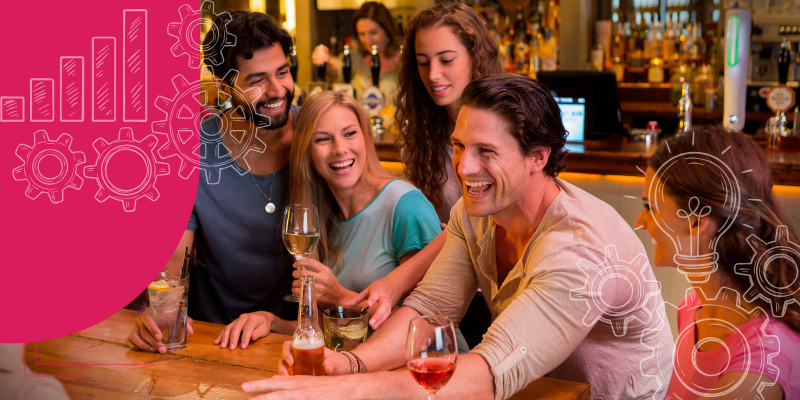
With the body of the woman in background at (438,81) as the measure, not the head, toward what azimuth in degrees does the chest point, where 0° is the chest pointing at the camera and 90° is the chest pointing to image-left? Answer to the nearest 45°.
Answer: approximately 45°

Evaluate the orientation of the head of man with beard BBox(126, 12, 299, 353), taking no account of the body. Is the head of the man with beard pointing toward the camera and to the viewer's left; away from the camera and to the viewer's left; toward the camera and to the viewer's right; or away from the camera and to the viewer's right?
toward the camera and to the viewer's right

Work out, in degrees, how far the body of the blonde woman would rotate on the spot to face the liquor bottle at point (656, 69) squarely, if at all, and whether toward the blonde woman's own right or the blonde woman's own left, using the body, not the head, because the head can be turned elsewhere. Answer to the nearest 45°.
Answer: approximately 180°

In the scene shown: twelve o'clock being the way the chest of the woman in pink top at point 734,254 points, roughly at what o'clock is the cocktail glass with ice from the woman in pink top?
The cocktail glass with ice is roughly at 12 o'clock from the woman in pink top.

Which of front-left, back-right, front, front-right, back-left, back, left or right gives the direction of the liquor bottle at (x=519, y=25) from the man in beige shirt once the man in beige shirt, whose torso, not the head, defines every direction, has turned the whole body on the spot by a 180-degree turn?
front-left

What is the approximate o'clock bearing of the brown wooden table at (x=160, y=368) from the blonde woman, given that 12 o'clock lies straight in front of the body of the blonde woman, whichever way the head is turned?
The brown wooden table is roughly at 12 o'clock from the blonde woman.

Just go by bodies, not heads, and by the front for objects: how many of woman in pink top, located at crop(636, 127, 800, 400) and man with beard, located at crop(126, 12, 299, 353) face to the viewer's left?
1

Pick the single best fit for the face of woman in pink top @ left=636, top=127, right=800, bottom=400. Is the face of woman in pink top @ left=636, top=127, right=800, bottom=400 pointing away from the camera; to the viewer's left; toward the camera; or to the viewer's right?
to the viewer's left

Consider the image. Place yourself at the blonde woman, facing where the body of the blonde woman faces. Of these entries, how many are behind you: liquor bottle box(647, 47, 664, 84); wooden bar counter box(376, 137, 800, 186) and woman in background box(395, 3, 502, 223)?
3

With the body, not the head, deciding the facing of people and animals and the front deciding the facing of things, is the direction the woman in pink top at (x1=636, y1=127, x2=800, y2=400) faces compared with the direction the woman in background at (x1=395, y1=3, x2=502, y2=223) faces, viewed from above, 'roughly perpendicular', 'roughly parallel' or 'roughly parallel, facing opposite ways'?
roughly perpendicular

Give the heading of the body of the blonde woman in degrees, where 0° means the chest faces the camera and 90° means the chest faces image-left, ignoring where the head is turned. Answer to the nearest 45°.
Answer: approximately 45°

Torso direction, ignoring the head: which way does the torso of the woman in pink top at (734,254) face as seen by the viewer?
to the viewer's left

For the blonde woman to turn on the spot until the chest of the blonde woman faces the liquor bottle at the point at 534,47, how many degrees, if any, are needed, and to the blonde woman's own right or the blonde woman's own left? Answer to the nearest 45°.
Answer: approximately 180°
